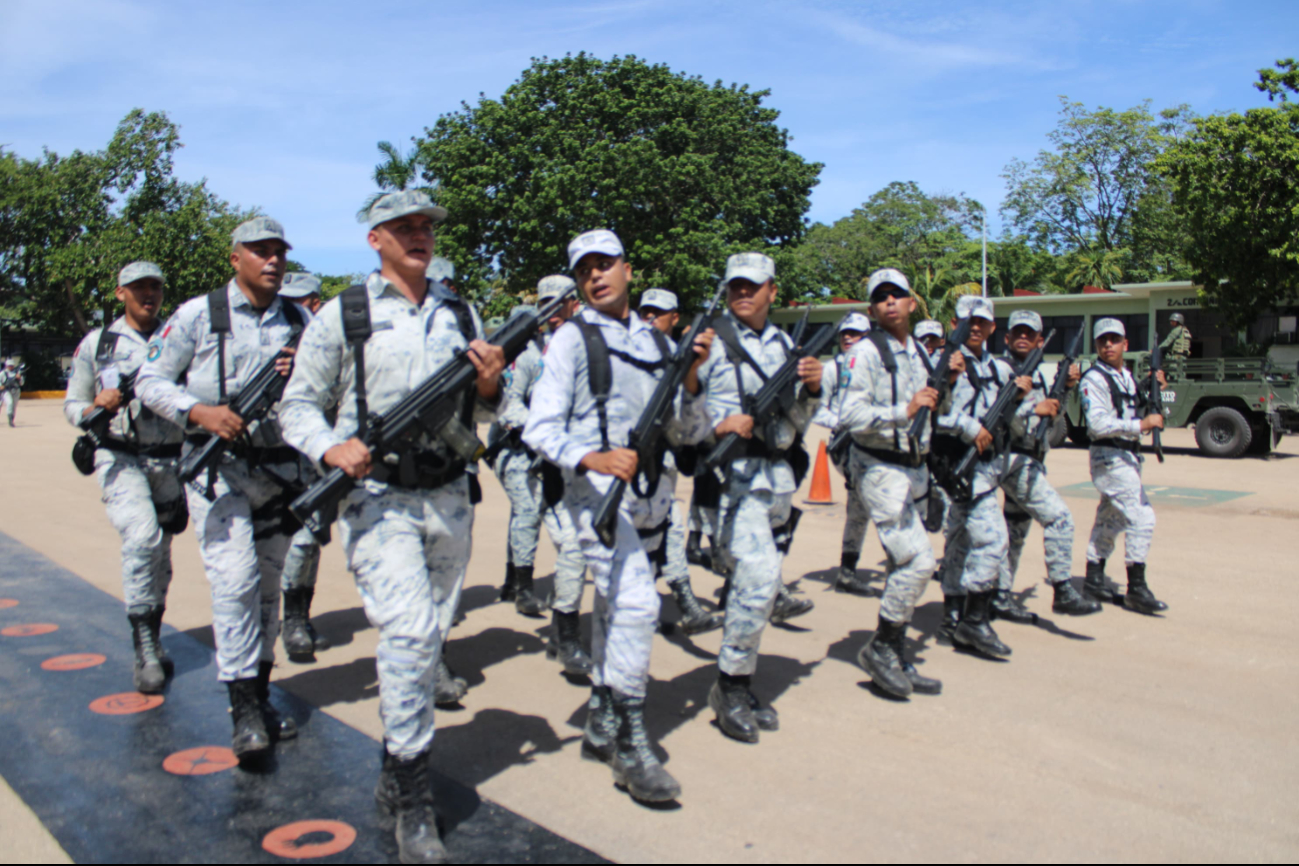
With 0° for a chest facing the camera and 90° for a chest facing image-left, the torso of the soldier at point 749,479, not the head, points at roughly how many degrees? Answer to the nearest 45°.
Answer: approximately 315°

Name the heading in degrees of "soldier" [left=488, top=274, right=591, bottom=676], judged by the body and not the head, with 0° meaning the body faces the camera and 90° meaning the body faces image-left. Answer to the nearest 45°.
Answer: approximately 315°

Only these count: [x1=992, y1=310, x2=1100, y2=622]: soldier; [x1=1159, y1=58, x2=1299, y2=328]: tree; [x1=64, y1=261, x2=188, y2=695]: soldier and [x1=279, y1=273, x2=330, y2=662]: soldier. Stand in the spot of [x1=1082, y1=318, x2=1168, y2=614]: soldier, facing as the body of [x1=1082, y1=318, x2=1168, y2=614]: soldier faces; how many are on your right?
3

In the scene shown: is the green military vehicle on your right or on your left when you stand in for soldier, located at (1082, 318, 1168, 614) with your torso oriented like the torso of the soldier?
on your left

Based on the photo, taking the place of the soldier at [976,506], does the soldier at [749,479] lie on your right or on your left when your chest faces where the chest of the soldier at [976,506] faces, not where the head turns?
on your right
